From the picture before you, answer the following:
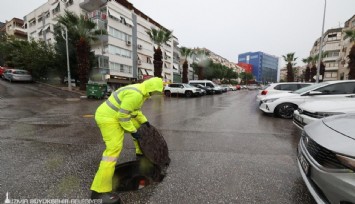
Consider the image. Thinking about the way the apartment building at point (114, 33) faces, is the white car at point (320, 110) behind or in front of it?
in front

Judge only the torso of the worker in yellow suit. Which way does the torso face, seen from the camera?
to the viewer's right

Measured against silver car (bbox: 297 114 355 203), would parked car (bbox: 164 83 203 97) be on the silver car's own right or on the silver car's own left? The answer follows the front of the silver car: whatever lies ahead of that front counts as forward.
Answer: on the silver car's own right

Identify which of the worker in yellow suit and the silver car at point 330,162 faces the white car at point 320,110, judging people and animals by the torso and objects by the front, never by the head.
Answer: the worker in yellow suit

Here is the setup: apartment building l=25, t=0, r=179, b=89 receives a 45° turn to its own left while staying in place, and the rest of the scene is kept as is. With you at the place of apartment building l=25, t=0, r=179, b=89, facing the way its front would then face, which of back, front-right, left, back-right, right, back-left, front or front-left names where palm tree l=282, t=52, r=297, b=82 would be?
front

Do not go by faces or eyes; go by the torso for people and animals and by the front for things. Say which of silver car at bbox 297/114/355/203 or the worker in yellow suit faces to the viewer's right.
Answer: the worker in yellow suit

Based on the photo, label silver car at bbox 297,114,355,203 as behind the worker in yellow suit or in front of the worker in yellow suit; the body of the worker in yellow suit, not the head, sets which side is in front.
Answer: in front

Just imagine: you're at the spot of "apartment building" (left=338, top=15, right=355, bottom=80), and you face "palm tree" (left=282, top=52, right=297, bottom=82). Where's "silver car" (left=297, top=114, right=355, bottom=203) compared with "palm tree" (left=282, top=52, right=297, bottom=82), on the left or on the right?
left

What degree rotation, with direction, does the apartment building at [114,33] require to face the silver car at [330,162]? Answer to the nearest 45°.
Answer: approximately 45° to its right

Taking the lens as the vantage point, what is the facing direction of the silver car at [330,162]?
facing the viewer and to the left of the viewer

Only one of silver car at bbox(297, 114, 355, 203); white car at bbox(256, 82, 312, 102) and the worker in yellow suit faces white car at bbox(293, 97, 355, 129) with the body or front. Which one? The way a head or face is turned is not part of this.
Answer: the worker in yellow suit

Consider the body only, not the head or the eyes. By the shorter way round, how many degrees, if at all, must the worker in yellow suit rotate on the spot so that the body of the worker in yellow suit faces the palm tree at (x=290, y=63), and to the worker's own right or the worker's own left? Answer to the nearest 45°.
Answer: approximately 45° to the worker's own left

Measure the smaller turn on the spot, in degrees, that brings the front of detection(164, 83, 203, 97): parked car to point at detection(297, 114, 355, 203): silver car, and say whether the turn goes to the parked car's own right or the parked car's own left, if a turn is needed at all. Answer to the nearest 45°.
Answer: approximately 45° to the parked car's own right

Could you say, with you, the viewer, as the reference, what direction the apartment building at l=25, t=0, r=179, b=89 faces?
facing the viewer and to the right of the viewer

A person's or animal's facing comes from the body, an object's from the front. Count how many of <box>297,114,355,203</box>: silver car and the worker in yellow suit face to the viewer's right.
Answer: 1
